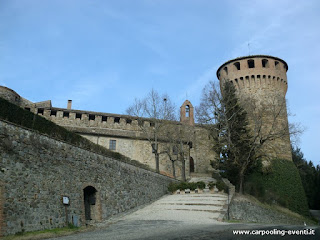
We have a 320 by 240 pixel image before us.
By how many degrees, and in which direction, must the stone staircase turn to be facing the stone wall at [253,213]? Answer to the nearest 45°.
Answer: approximately 135° to its left

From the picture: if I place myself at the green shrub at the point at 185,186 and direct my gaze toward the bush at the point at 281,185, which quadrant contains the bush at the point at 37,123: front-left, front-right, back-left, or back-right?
back-right

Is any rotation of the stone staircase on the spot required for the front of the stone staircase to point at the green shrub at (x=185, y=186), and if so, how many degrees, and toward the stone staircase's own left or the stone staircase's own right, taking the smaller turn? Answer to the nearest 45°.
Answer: approximately 180°

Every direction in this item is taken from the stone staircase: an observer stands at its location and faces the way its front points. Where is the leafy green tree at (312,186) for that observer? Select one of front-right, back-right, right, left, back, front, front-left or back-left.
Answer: back-left

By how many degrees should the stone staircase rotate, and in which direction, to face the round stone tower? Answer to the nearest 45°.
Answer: approximately 135° to its left

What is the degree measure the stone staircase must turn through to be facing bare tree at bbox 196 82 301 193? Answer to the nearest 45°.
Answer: approximately 135° to its left

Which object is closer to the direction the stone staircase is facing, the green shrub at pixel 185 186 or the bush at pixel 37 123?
the bush

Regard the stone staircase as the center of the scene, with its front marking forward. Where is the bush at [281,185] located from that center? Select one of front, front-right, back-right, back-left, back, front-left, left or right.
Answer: back-left

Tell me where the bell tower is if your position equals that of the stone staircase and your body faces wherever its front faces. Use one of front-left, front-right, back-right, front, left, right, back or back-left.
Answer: back

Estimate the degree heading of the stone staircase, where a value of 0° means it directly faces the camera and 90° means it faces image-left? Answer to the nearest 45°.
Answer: approximately 0°
